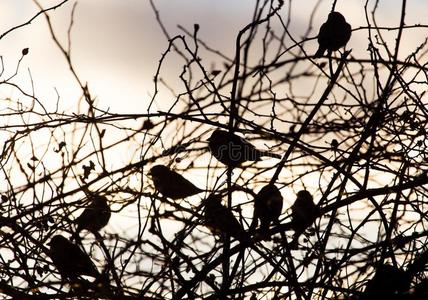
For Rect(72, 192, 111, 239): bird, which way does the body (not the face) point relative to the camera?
to the viewer's right

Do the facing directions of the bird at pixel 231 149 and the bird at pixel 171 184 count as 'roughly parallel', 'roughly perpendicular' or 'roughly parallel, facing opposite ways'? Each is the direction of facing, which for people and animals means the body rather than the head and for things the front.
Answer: roughly parallel

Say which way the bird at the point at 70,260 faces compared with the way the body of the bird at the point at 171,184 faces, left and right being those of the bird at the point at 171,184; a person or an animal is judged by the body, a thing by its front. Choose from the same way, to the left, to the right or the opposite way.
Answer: the same way

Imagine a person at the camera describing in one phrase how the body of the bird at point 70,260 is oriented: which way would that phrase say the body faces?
to the viewer's left

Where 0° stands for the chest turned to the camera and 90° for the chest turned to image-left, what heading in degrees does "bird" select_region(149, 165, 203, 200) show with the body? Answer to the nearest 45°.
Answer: approximately 90°

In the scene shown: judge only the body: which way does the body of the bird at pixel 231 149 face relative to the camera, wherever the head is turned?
to the viewer's left

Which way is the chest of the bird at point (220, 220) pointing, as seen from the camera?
to the viewer's left

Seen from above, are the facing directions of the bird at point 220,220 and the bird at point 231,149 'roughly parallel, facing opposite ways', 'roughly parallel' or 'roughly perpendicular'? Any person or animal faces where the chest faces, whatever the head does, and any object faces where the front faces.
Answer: roughly parallel
